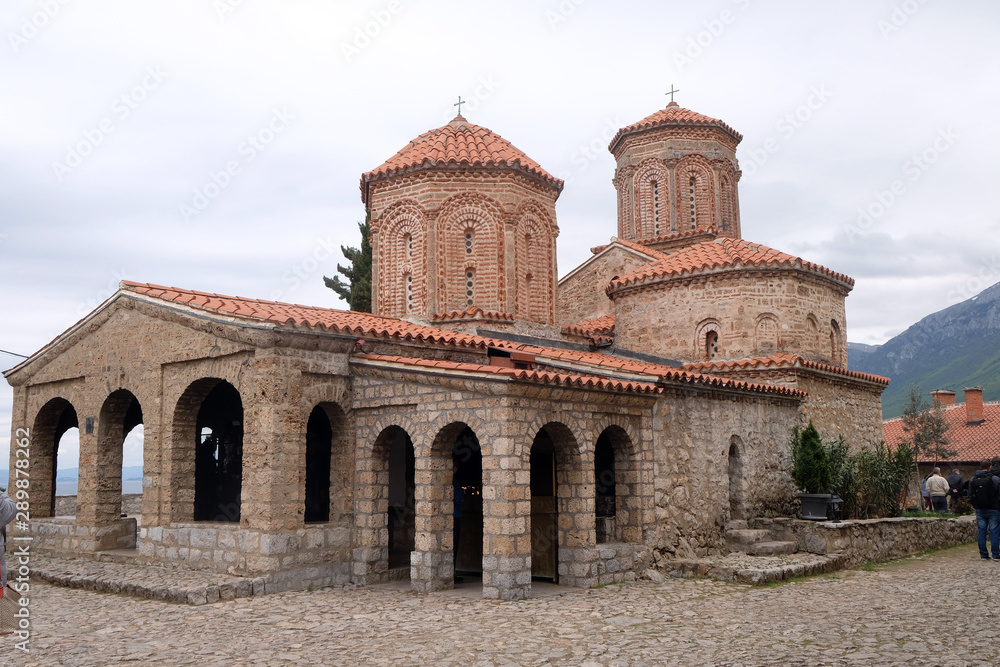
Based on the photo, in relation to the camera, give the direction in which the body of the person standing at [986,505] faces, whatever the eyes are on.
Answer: away from the camera

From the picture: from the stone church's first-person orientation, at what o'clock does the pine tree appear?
The pine tree is roughly at 4 o'clock from the stone church.

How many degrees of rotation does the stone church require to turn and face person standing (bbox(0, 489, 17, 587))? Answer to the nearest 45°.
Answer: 0° — it already faces them

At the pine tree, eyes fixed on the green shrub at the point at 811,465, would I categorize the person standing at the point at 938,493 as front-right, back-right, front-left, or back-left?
front-left

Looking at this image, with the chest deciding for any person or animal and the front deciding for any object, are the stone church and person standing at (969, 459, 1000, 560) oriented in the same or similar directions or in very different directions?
very different directions

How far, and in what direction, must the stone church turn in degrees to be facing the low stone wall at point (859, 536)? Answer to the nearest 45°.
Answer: approximately 135° to its left

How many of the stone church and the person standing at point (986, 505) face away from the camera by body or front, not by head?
1

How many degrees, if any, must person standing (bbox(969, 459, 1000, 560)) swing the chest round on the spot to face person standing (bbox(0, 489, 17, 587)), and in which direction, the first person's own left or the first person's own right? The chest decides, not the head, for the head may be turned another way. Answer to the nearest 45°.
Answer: approximately 135° to the first person's own left

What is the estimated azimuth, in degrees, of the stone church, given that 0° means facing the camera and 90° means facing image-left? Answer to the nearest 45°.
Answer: approximately 45°

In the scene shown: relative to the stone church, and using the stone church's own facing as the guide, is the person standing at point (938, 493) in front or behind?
behind
